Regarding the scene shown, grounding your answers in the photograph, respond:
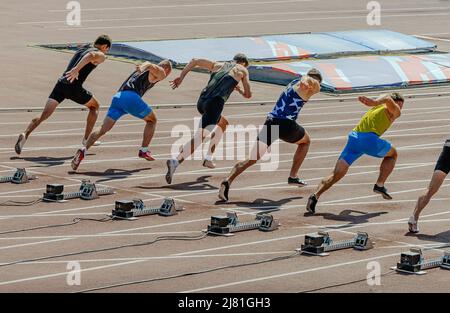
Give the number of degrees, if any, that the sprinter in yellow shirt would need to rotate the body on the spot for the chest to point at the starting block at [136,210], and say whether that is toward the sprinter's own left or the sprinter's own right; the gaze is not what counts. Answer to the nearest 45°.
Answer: approximately 180°

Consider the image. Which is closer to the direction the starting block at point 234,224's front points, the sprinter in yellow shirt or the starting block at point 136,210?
the sprinter in yellow shirt

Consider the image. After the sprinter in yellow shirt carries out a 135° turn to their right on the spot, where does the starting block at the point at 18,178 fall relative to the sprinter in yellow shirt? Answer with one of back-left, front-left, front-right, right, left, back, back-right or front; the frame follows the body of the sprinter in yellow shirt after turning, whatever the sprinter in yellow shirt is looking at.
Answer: front-right

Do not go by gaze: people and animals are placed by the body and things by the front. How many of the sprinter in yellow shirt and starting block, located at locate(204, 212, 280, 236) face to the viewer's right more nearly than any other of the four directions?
2

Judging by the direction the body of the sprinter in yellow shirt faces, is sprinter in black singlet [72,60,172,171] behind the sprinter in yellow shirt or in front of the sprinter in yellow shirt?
behind

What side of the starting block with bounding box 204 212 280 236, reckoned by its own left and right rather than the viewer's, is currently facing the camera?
right

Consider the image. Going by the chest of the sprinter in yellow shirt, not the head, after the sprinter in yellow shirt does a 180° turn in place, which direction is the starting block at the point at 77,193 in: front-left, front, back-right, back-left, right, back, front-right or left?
front

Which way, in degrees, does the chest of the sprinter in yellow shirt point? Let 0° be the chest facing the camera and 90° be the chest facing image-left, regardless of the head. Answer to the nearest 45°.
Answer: approximately 270°
